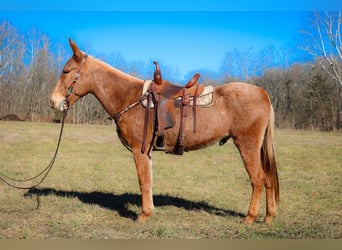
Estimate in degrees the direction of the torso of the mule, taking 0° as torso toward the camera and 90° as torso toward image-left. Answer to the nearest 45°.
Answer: approximately 90°
